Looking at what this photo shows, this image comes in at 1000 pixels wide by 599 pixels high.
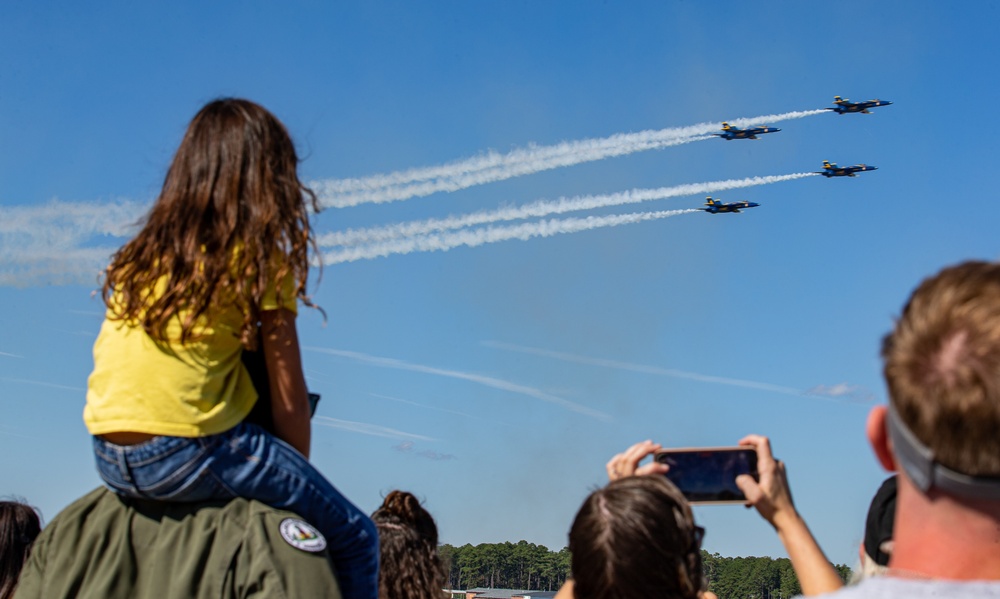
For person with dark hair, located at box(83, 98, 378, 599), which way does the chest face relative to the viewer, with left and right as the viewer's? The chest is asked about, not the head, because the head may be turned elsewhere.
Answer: facing away from the viewer and to the right of the viewer

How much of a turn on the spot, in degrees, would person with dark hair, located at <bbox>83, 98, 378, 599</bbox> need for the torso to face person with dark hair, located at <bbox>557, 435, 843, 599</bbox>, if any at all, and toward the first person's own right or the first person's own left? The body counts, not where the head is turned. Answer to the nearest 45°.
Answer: approximately 90° to the first person's own right
